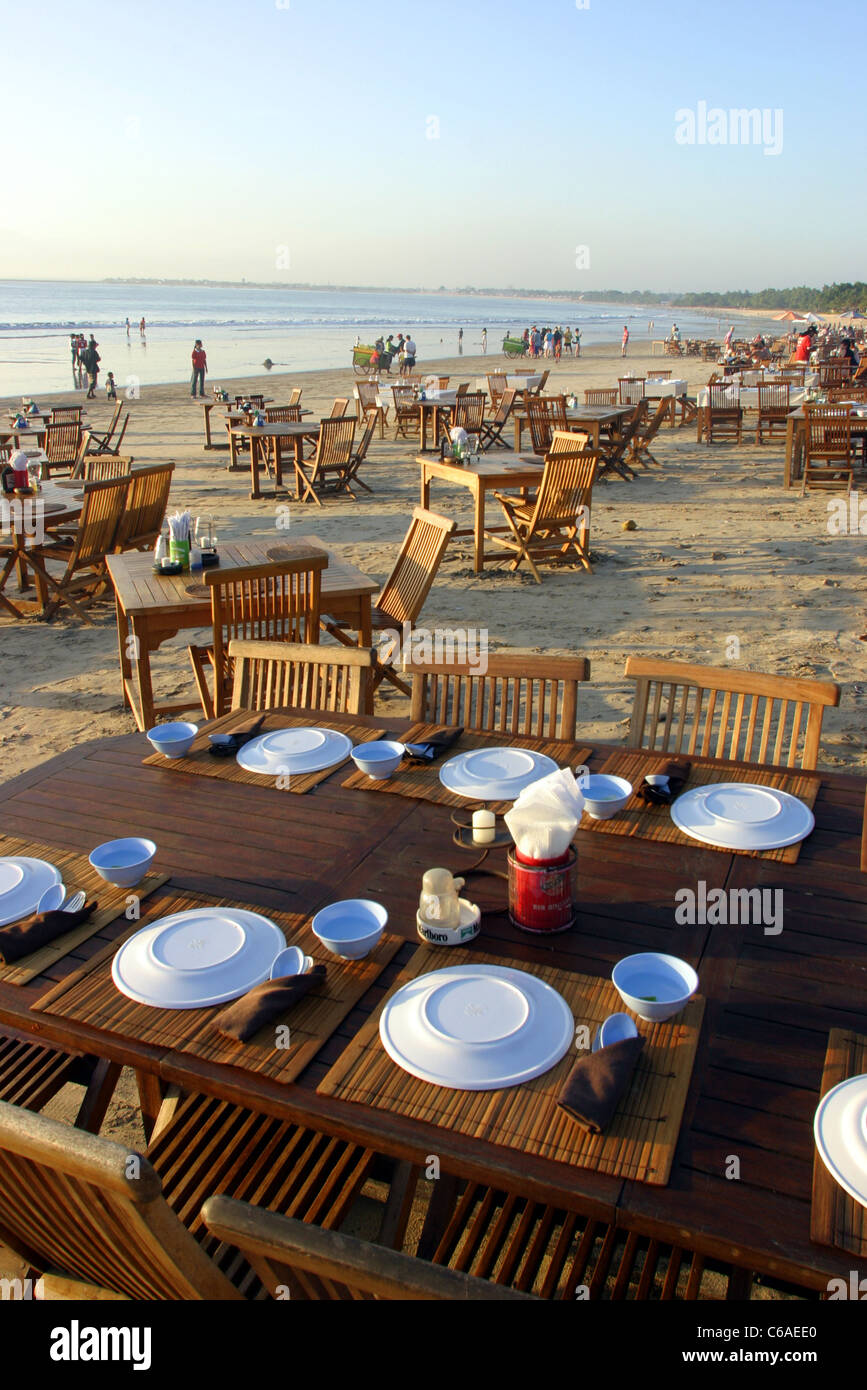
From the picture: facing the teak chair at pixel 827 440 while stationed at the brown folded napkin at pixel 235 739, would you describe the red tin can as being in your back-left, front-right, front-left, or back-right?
back-right

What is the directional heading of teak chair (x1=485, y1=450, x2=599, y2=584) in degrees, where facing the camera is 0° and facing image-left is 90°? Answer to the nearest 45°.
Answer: approximately 135°

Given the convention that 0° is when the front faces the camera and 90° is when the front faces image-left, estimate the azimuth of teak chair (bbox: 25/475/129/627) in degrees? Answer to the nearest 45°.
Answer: approximately 135°

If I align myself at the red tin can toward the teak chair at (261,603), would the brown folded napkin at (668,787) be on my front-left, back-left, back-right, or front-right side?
front-right

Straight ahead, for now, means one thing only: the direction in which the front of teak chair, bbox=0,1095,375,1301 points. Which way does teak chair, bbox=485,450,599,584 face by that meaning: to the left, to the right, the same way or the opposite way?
to the left

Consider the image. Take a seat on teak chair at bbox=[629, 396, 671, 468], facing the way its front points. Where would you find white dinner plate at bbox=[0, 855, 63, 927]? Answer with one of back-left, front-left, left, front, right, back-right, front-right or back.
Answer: left
